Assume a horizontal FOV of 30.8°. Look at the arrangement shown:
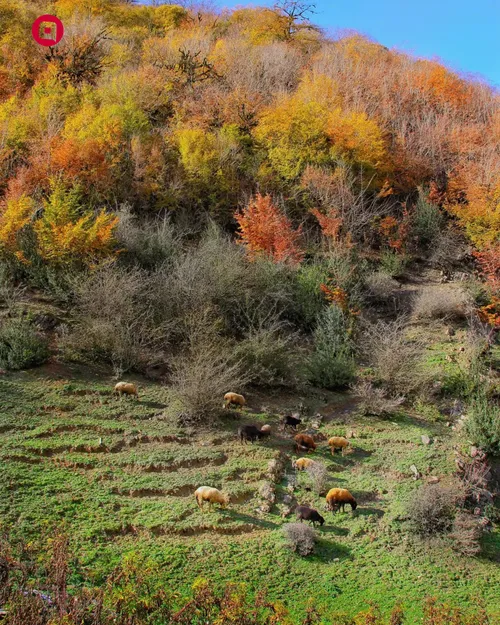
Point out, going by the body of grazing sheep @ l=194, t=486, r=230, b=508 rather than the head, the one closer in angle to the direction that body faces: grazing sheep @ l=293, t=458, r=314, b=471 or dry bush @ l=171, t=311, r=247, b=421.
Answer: the grazing sheep

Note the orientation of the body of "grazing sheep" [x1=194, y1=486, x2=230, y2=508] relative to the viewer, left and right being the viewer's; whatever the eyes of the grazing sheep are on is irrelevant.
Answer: facing to the right of the viewer
